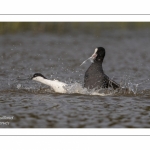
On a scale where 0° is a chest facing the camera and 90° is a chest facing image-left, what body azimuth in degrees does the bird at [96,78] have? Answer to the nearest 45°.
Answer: approximately 90°

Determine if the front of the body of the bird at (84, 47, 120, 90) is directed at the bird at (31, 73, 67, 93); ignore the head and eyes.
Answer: yes

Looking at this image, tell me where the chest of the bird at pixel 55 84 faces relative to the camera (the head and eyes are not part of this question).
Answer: to the viewer's left

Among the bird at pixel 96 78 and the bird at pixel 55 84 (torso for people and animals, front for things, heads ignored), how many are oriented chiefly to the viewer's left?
2

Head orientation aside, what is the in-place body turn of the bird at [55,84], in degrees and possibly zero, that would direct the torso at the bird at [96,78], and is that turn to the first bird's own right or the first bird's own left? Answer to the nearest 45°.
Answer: approximately 180°
